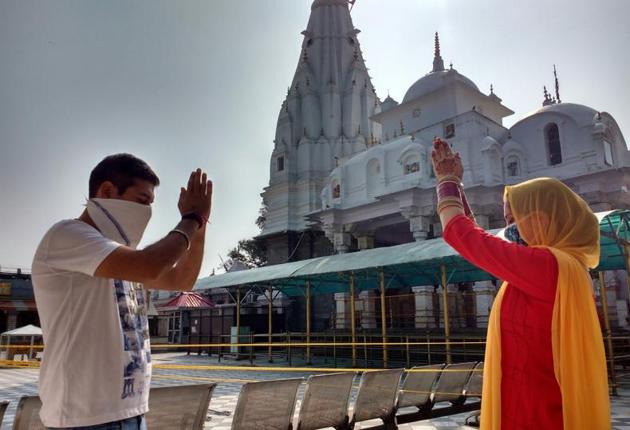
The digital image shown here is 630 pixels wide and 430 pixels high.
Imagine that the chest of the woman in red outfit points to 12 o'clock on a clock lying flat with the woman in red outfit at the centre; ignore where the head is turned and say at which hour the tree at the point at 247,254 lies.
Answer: The tree is roughly at 2 o'clock from the woman in red outfit.

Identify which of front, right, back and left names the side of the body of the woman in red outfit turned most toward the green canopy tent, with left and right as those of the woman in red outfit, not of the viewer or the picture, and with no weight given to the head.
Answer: right

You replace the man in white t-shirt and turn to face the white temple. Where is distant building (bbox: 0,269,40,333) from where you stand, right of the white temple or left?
left

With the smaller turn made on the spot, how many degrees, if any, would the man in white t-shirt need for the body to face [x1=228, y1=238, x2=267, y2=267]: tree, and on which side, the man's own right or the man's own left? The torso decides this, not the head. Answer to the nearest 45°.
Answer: approximately 90° to the man's own left

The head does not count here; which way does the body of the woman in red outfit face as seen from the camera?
to the viewer's left

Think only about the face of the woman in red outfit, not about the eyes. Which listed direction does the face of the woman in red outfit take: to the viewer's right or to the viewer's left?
to the viewer's left

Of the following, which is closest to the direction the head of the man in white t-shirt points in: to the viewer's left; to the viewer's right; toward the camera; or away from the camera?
to the viewer's right

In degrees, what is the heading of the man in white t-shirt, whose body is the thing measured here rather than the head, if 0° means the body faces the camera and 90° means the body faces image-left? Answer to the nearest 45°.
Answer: approximately 270°

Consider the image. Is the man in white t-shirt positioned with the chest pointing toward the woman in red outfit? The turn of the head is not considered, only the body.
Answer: yes
